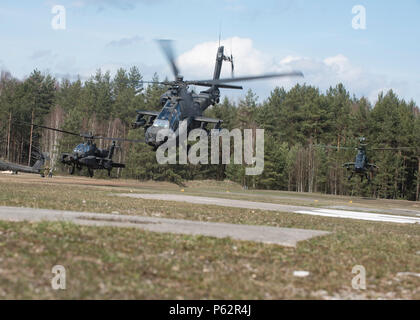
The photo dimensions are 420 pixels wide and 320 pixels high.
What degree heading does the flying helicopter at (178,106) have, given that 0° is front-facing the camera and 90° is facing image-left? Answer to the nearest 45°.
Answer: approximately 45°
